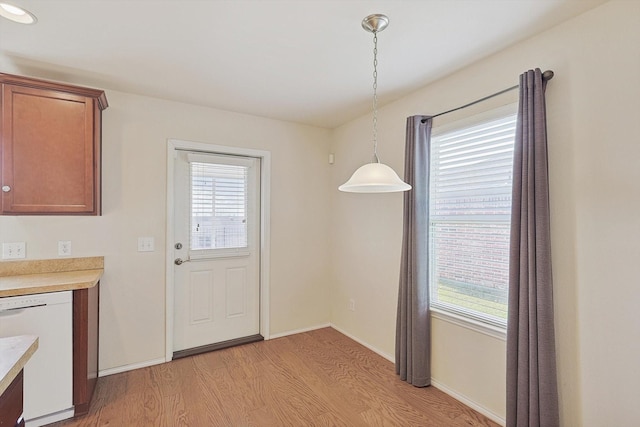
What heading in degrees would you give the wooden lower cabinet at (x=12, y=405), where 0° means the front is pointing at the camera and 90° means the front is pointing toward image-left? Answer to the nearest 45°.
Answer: approximately 270°

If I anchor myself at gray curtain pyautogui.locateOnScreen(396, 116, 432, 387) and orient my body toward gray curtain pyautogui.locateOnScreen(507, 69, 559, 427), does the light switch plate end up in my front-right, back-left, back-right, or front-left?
back-right

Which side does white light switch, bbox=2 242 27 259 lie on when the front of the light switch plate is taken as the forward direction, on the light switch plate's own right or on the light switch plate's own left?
on the light switch plate's own right

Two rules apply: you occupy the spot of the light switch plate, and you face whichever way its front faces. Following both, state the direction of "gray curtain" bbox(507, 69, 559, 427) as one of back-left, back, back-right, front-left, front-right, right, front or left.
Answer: front-left

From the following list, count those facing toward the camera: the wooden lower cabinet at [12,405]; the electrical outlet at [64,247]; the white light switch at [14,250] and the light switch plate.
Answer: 3

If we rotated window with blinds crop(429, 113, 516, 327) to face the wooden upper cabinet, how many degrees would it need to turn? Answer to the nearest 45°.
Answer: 0° — it already faces it

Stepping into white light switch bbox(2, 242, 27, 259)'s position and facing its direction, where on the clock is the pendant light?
The pendant light is roughly at 11 o'clock from the white light switch.

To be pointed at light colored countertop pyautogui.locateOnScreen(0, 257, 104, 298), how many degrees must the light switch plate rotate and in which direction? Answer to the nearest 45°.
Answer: approximately 90° to its right

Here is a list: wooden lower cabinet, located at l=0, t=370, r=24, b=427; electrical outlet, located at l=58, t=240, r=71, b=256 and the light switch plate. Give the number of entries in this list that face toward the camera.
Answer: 2

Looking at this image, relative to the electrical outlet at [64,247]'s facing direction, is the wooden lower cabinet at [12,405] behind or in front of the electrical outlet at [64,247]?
in front
